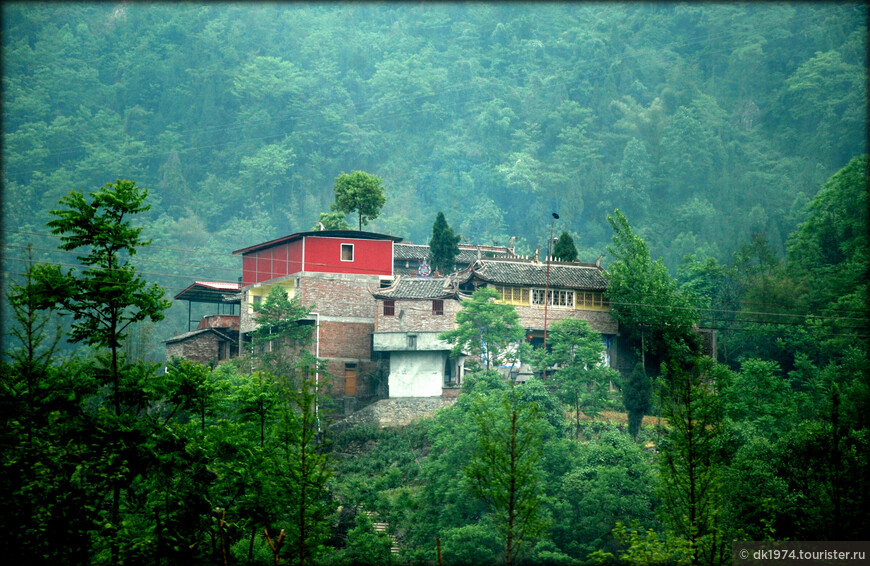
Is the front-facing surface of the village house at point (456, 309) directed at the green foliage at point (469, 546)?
yes

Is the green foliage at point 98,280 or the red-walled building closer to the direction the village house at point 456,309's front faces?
the green foliage

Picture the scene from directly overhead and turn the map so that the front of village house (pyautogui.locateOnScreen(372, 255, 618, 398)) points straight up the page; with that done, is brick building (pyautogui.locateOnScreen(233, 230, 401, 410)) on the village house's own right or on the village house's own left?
on the village house's own right

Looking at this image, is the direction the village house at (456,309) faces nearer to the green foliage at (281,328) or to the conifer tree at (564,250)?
the green foliage

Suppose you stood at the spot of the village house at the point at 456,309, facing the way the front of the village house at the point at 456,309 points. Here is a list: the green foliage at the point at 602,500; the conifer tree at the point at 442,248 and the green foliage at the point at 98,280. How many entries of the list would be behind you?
1

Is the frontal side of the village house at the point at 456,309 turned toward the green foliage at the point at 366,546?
yes

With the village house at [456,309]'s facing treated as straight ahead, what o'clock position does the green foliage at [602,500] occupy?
The green foliage is roughly at 11 o'clock from the village house.

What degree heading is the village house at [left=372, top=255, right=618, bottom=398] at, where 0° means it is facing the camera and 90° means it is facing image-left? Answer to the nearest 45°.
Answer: approximately 0°

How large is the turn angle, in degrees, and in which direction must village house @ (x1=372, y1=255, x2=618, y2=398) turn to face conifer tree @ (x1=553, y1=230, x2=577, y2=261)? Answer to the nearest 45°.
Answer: approximately 135° to its left

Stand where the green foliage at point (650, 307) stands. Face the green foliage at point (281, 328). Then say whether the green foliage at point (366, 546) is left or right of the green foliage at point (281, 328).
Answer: left

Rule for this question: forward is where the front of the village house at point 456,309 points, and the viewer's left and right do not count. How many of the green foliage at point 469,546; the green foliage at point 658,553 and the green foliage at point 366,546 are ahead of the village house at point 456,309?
3

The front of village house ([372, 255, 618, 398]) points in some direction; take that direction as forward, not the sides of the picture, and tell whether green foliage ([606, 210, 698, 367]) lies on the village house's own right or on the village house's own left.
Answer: on the village house's own left

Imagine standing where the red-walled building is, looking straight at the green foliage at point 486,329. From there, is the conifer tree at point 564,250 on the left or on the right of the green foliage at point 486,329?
left

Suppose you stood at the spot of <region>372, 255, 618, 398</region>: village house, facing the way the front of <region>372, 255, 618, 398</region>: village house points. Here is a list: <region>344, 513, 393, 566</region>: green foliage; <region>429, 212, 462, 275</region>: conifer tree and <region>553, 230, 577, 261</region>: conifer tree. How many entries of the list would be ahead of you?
1
